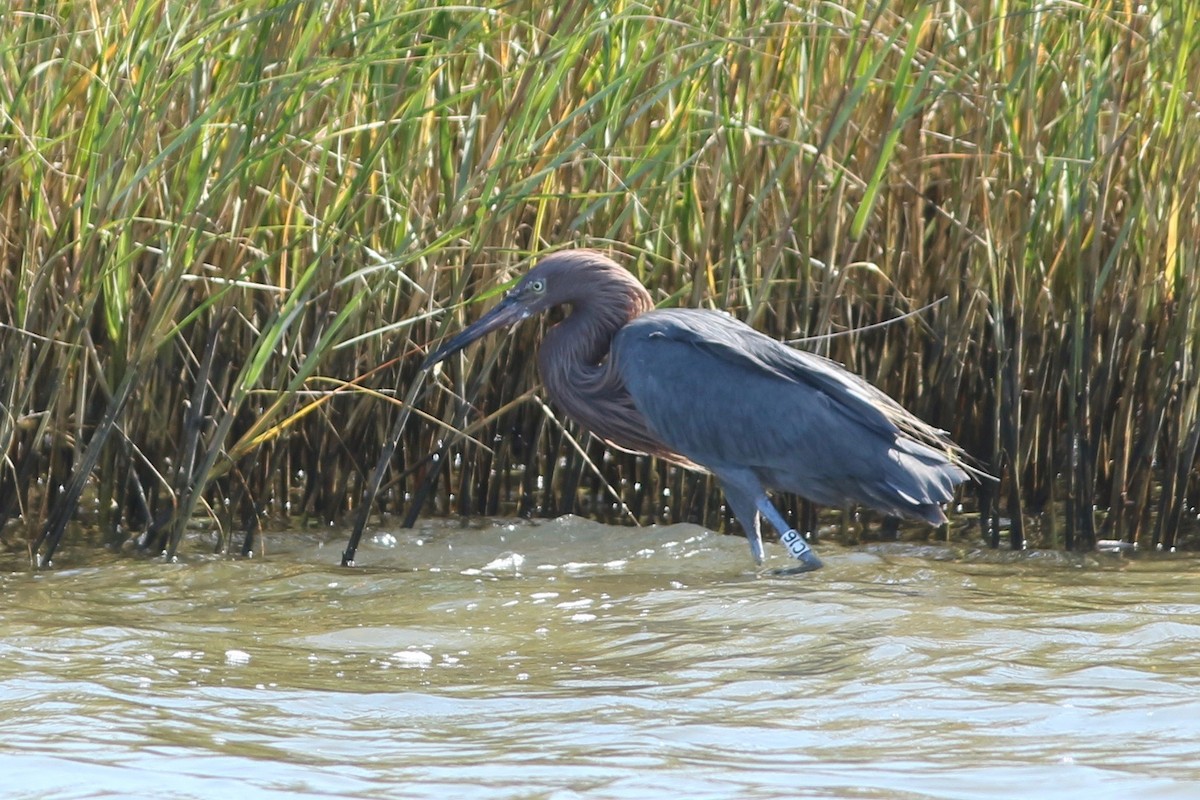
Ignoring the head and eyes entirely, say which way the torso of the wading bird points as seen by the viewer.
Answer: to the viewer's left
